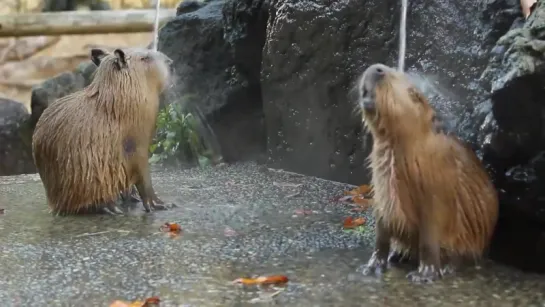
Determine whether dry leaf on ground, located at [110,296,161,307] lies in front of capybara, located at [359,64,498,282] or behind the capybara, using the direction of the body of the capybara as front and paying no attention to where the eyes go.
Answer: in front

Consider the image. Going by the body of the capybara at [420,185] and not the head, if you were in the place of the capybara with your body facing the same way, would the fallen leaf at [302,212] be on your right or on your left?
on your right

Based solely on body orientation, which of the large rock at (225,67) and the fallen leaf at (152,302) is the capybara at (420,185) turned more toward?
the fallen leaf

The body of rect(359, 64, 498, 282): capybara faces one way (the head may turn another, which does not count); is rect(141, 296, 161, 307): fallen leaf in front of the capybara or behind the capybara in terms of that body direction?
in front

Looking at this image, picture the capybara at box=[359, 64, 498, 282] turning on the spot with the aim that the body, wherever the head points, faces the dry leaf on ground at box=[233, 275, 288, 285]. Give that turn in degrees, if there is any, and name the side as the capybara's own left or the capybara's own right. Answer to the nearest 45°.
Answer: approximately 45° to the capybara's own right

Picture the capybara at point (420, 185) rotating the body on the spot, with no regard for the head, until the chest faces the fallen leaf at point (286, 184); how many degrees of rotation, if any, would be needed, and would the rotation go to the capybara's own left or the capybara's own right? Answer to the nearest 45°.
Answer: approximately 90° to the capybara's own right

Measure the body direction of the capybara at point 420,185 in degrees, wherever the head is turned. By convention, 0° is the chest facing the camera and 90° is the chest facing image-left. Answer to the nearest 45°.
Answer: approximately 45°

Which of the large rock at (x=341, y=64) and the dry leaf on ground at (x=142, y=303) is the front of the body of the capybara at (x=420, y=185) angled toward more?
the dry leaf on ground

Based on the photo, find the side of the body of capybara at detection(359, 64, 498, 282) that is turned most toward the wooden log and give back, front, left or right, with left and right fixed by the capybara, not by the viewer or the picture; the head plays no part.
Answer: right

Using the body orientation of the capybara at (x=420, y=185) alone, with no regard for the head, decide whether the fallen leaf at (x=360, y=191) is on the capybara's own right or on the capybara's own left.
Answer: on the capybara's own right

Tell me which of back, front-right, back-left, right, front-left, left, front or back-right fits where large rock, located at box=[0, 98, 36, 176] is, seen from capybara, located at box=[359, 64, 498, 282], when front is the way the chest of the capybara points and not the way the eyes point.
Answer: right

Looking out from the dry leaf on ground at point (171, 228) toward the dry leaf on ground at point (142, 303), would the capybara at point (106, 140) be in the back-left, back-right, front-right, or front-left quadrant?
back-right
